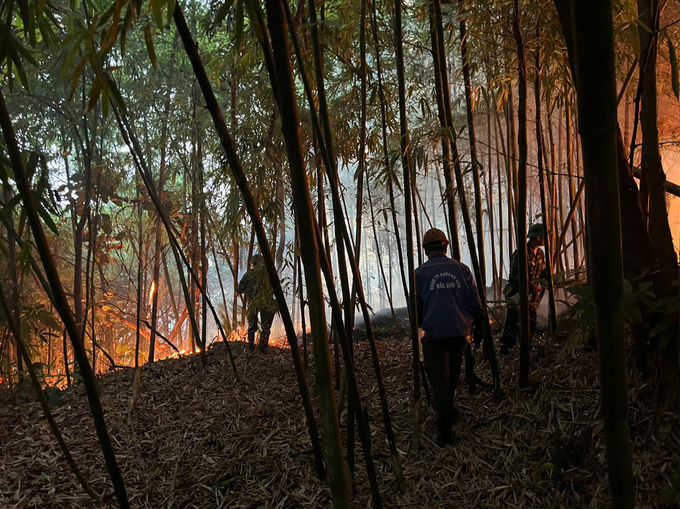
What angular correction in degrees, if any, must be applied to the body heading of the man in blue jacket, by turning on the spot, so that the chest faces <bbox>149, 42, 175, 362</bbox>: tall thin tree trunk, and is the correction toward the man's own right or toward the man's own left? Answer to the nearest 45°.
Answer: approximately 45° to the man's own left

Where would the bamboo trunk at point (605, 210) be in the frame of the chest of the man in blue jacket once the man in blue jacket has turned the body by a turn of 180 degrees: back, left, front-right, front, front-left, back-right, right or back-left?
front

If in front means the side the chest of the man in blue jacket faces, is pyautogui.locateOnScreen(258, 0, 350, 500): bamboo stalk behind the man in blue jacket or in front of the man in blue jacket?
behind

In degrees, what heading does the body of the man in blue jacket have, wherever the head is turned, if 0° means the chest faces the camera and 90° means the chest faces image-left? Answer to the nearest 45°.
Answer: approximately 180°

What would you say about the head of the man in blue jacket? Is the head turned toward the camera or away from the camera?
away from the camera

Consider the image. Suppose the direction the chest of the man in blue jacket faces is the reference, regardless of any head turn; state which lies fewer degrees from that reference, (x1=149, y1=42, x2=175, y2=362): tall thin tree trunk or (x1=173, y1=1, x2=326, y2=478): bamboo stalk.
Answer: the tall thin tree trunk
